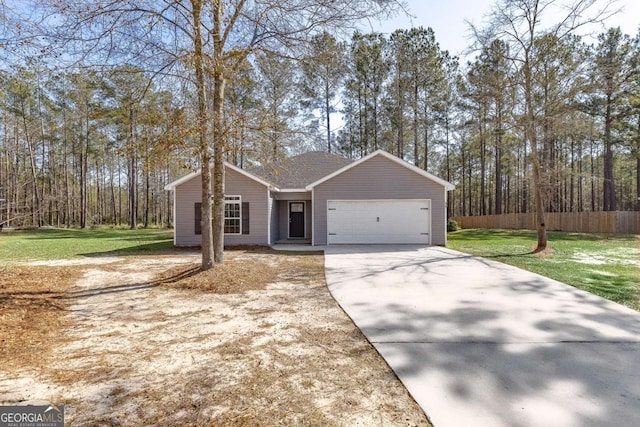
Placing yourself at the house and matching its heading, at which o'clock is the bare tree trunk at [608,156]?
The bare tree trunk is roughly at 8 o'clock from the house.

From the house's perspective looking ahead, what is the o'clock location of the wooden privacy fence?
The wooden privacy fence is roughly at 8 o'clock from the house.

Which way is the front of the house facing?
toward the camera
